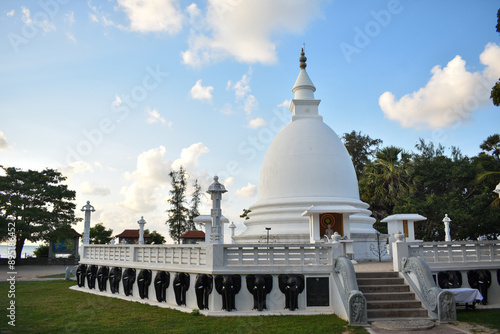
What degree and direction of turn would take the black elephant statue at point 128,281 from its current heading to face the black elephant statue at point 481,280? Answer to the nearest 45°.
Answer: approximately 90° to its left

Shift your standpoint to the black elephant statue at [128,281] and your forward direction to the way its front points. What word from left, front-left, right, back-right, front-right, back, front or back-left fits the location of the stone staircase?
left

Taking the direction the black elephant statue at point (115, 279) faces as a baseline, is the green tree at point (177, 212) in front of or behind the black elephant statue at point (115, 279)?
behind

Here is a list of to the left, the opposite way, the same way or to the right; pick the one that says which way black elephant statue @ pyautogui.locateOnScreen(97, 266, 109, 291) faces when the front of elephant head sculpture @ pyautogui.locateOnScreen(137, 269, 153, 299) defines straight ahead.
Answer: the same way

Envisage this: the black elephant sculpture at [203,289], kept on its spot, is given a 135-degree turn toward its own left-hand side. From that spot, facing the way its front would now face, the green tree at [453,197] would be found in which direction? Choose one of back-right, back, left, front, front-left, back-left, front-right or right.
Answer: front-left

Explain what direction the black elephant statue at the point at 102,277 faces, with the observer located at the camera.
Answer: facing the viewer and to the left of the viewer

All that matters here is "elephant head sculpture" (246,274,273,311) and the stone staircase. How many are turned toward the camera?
2

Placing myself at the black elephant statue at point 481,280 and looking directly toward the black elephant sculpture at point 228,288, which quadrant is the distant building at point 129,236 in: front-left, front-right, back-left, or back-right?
front-right

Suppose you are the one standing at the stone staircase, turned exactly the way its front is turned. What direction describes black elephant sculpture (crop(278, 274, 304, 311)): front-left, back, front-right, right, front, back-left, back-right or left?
right

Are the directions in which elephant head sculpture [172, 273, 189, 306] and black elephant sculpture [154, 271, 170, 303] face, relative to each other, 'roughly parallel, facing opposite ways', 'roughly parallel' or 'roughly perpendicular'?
roughly parallel

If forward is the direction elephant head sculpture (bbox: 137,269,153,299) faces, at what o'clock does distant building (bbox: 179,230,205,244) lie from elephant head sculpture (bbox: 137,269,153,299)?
The distant building is roughly at 5 o'clock from the elephant head sculpture.

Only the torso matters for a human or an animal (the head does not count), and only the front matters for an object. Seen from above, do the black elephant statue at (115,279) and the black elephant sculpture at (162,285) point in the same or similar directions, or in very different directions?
same or similar directions

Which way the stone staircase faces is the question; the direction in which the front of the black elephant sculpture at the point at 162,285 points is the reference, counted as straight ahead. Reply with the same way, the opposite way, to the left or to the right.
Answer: the same way

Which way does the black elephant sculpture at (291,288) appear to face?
toward the camera

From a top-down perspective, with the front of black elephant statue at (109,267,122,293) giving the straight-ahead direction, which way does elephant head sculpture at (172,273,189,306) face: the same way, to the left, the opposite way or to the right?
the same way

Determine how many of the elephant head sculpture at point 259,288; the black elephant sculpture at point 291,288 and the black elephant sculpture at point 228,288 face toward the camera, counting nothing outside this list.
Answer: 3

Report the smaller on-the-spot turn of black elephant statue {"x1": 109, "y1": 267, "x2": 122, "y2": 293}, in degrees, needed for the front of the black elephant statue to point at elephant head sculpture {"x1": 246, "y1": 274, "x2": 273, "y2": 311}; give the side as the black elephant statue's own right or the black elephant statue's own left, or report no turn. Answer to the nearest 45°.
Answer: approximately 90° to the black elephant statue's own left
